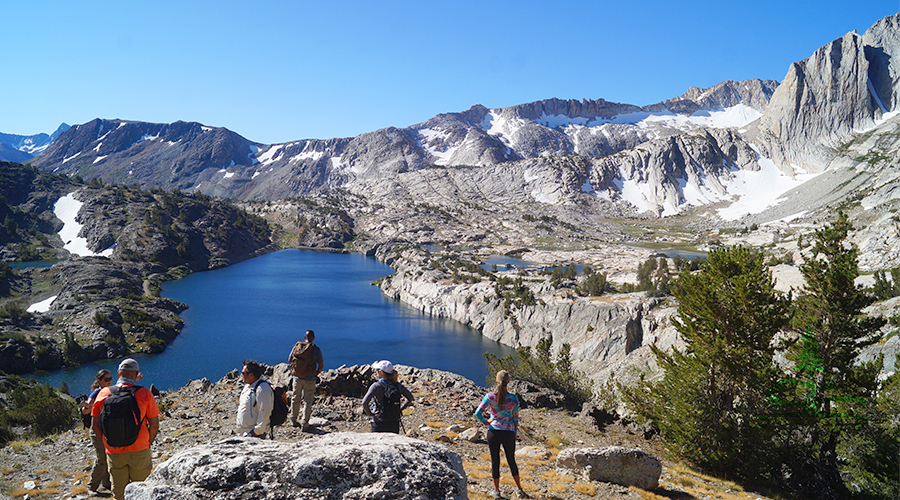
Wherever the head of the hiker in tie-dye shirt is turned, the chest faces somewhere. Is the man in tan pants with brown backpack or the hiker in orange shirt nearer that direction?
the man in tan pants with brown backpack

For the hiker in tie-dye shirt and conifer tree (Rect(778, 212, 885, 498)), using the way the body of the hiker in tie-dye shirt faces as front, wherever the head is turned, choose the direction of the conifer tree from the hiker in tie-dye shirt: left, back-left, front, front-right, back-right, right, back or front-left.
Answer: front-right

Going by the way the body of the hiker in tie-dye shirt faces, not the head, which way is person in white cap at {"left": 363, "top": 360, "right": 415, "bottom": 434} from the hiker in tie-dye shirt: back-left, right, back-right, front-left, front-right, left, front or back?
left

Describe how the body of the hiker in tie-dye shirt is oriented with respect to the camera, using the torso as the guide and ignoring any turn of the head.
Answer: away from the camera

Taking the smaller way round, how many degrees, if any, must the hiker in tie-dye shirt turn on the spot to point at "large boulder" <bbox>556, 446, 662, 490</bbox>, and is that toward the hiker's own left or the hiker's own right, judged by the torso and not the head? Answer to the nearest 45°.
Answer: approximately 45° to the hiker's own right
